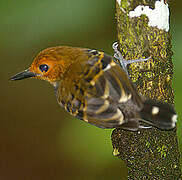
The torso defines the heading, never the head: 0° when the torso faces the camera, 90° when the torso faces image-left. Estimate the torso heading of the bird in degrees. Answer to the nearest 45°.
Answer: approximately 90°
